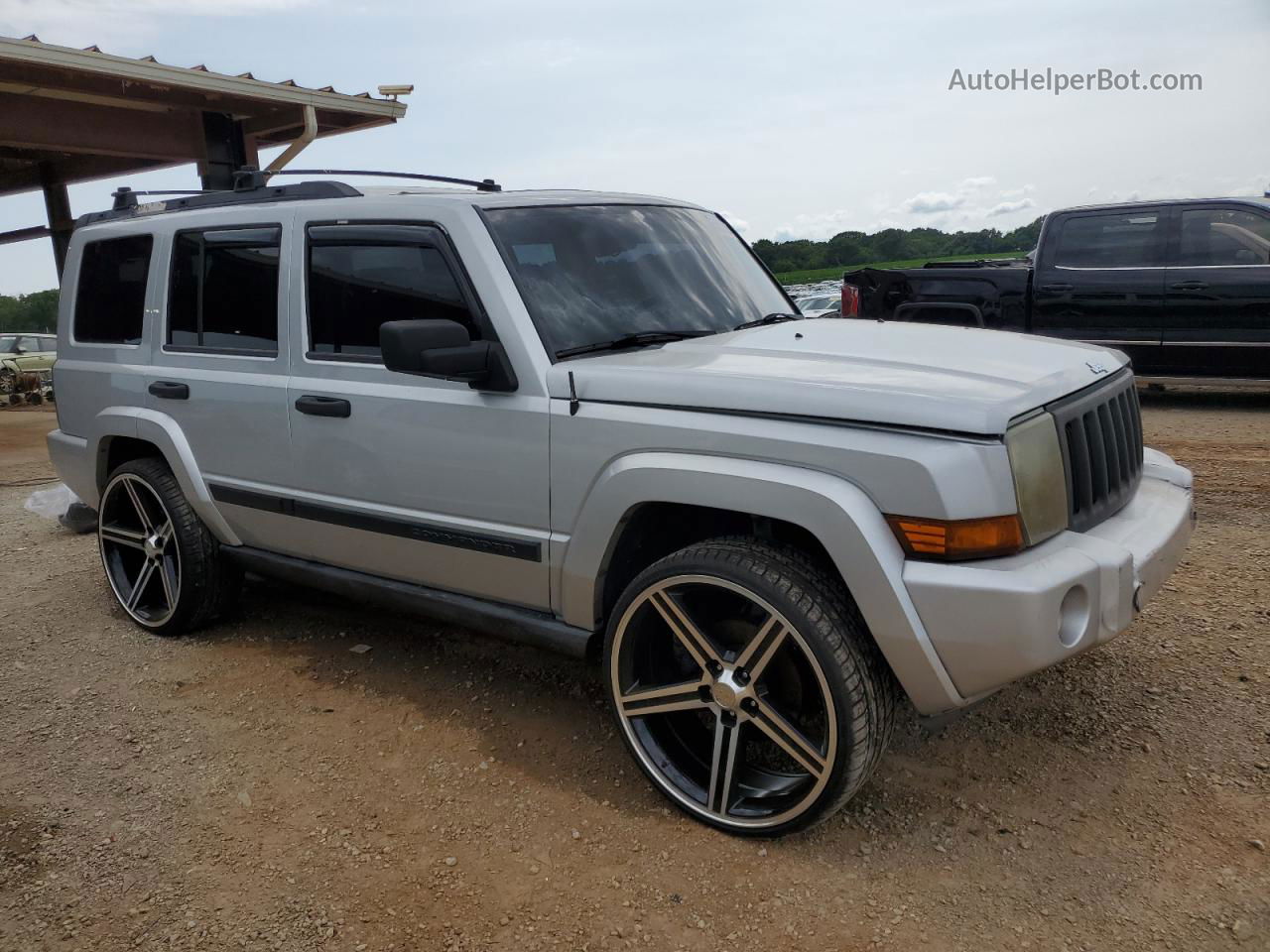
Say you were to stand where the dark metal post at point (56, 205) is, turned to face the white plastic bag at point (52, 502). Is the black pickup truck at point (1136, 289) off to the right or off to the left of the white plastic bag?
left

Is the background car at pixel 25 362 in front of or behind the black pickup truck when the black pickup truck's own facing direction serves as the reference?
behind

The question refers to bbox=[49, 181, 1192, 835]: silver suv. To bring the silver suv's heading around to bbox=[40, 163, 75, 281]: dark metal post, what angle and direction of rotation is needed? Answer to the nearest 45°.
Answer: approximately 180°

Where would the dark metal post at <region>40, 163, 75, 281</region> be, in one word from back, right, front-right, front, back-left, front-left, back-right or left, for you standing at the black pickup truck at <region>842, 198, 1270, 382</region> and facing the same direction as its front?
back

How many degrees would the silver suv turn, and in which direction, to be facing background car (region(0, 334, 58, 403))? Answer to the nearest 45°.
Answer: approximately 180°

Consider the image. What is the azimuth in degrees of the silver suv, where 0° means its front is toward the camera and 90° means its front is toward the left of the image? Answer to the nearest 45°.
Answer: approximately 315°

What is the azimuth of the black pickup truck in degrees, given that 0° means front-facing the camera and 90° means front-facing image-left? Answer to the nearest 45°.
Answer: approximately 270°

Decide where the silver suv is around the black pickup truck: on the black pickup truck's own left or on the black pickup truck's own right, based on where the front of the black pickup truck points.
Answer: on the black pickup truck's own right

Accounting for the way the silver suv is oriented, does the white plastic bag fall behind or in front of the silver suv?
behind

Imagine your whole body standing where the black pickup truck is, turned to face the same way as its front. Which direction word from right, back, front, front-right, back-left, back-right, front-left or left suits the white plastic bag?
back-right
